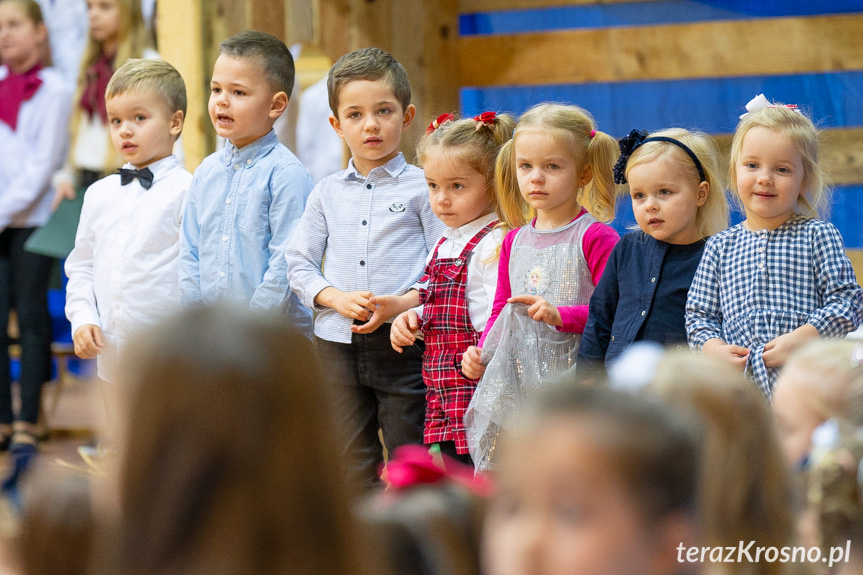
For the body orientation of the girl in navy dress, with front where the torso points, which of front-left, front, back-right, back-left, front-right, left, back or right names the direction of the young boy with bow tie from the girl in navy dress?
front-right

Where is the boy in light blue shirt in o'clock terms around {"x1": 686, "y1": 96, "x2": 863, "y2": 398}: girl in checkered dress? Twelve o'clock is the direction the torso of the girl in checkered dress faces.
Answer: The boy in light blue shirt is roughly at 3 o'clock from the girl in checkered dress.

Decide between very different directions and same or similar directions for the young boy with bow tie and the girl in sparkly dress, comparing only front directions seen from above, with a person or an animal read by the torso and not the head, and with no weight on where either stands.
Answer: same or similar directions

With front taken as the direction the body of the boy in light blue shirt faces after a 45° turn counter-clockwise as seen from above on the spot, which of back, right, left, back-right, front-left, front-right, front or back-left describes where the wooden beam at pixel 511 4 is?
back-left

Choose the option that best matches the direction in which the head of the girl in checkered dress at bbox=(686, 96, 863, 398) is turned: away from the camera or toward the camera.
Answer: toward the camera

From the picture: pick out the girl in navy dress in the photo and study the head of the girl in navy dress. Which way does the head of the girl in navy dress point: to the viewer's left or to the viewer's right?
to the viewer's left

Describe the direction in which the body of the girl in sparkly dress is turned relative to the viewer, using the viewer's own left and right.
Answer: facing the viewer and to the left of the viewer

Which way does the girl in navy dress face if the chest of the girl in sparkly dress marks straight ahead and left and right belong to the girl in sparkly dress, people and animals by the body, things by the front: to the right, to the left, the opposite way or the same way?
the same way

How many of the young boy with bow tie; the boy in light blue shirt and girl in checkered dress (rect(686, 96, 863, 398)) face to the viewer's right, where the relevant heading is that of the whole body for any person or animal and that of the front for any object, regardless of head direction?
0

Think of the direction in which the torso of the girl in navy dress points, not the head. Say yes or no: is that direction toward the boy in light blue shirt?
no

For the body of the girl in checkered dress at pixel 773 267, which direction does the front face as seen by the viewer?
toward the camera

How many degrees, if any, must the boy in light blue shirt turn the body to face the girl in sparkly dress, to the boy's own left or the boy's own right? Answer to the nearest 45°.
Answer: approximately 90° to the boy's own left

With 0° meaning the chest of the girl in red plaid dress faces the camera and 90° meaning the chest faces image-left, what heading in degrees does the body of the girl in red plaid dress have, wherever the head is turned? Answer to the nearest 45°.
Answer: approximately 45°

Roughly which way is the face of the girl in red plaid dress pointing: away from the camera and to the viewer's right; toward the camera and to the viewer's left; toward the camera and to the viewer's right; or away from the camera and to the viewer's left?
toward the camera and to the viewer's left

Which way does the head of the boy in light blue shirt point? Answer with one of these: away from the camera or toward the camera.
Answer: toward the camera
